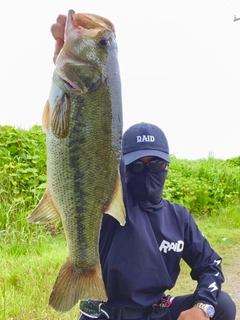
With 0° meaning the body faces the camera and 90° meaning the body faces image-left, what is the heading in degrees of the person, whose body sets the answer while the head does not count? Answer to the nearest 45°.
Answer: approximately 0°
